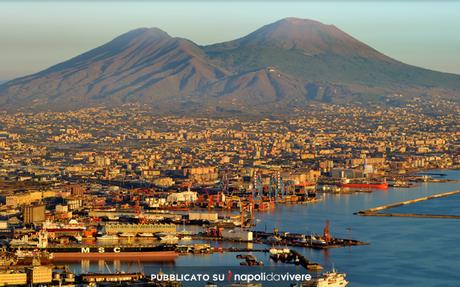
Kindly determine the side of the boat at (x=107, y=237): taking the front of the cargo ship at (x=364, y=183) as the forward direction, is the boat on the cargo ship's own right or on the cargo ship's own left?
on the cargo ship's own right

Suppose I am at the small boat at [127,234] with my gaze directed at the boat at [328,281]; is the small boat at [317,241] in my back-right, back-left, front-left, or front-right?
front-left

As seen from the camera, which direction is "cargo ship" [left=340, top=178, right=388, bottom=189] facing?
to the viewer's right

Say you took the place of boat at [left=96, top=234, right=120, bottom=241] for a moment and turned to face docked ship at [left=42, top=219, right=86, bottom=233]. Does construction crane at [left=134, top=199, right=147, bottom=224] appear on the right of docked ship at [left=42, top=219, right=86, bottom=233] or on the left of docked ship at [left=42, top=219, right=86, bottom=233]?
right

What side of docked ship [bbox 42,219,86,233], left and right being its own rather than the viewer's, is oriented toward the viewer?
left
